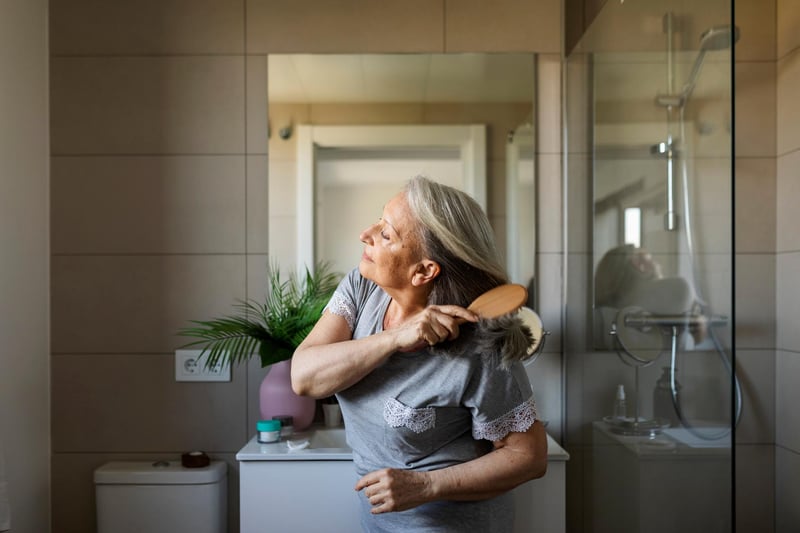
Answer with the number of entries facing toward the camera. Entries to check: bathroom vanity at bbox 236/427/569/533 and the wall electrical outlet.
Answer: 2

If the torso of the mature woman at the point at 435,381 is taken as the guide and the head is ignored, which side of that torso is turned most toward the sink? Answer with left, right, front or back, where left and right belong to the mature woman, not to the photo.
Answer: right

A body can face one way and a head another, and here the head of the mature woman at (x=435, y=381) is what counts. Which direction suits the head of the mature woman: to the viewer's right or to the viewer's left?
to the viewer's left

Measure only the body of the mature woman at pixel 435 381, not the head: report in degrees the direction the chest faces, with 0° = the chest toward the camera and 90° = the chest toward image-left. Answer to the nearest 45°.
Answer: approximately 45°

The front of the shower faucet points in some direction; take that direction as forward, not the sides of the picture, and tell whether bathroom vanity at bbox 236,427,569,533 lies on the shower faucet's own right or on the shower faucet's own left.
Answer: on the shower faucet's own right

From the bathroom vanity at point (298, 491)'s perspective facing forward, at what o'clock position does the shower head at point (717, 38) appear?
The shower head is roughly at 10 o'clock from the bathroom vanity.

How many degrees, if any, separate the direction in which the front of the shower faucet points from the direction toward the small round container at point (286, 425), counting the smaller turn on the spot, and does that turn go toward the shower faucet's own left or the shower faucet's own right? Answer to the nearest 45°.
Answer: approximately 90° to the shower faucet's own right
